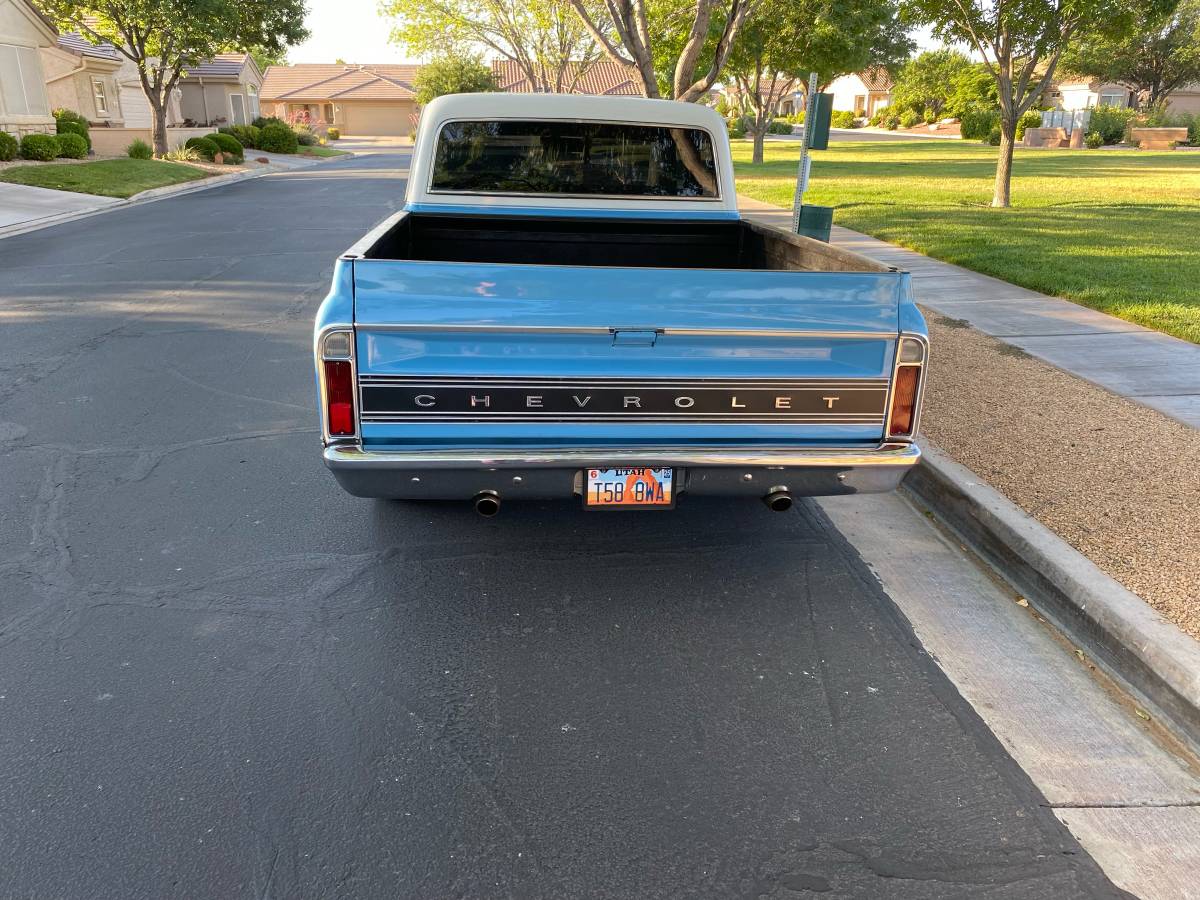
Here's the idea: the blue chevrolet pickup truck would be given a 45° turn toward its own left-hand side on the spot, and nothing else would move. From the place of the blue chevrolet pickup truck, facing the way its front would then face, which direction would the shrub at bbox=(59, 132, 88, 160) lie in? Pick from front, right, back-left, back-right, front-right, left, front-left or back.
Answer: front

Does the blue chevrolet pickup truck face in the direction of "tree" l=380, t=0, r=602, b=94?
yes

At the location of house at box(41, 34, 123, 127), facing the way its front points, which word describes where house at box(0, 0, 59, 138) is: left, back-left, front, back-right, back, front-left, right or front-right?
front-right

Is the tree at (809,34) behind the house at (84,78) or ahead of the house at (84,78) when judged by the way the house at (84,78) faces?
ahead

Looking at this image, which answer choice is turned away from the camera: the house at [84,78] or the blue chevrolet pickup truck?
the blue chevrolet pickup truck

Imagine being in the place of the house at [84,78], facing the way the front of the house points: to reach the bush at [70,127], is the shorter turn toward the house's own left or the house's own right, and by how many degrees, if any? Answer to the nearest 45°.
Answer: approximately 45° to the house's own right

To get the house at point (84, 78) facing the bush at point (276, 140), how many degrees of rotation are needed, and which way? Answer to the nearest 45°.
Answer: approximately 45° to its left

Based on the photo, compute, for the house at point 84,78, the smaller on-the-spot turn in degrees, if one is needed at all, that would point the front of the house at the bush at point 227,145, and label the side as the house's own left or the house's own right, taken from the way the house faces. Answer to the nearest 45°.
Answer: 0° — it already faces it

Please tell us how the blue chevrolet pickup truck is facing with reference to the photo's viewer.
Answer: facing away from the viewer

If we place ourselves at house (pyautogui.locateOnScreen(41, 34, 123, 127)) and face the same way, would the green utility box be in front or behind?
in front

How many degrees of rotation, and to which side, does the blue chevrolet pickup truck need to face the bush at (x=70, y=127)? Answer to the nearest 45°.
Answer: approximately 45° to its left

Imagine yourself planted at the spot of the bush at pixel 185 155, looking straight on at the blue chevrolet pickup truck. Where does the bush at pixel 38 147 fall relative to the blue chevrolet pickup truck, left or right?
right

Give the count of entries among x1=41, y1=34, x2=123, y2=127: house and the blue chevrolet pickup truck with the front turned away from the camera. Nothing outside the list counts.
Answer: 1

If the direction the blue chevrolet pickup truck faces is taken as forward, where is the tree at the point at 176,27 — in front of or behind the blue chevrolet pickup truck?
in front

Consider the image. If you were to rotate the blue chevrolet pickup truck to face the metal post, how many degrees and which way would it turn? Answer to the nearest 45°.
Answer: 0° — it already faces it

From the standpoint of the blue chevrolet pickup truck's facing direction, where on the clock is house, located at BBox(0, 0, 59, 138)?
The house is roughly at 11 o'clock from the blue chevrolet pickup truck.

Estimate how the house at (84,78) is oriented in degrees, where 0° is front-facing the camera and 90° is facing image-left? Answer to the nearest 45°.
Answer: approximately 315°

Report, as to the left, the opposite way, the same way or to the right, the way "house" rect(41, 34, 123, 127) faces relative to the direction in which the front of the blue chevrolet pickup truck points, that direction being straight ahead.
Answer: to the right

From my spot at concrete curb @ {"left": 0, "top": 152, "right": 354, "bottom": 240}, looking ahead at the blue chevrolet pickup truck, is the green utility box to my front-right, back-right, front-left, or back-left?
front-left
